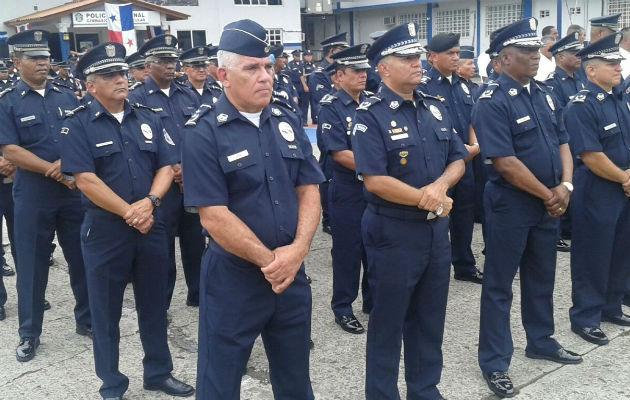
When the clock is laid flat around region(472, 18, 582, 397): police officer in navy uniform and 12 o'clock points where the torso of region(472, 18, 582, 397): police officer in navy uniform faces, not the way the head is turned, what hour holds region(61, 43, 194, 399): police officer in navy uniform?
region(61, 43, 194, 399): police officer in navy uniform is roughly at 4 o'clock from region(472, 18, 582, 397): police officer in navy uniform.

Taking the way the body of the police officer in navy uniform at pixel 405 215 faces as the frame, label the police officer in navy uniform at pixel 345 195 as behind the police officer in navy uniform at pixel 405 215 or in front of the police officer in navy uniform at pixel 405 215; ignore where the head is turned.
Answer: behind

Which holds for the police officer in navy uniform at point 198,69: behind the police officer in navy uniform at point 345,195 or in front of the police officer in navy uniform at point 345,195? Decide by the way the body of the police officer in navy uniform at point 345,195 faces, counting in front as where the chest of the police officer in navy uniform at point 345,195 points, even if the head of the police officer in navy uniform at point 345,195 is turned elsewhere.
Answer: behind

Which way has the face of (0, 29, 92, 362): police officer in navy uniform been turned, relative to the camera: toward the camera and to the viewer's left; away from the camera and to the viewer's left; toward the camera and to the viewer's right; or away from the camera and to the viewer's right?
toward the camera and to the viewer's right

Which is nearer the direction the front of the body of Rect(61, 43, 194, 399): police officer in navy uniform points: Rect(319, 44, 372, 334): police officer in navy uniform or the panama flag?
the police officer in navy uniform

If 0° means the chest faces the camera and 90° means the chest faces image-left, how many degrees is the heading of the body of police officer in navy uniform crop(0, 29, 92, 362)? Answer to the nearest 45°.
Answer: approximately 315°

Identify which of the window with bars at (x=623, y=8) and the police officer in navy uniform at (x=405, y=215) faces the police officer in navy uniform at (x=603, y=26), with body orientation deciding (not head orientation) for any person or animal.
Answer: the window with bars

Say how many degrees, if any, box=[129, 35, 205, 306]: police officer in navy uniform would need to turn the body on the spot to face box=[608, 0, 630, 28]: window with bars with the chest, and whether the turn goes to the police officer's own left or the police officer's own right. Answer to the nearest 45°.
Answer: approximately 90° to the police officer's own left

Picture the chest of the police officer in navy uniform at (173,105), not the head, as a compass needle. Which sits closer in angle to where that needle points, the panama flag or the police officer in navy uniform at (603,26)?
the police officer in navy uniform

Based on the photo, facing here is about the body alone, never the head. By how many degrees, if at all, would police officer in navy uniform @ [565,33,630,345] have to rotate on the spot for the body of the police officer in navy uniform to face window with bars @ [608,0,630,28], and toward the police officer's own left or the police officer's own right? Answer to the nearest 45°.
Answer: approximately 135° to the police officer's own left

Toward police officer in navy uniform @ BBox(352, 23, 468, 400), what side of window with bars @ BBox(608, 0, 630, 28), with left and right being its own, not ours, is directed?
front

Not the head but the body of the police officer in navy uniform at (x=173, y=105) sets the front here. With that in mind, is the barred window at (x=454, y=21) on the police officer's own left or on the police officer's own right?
on the police officer's own left
